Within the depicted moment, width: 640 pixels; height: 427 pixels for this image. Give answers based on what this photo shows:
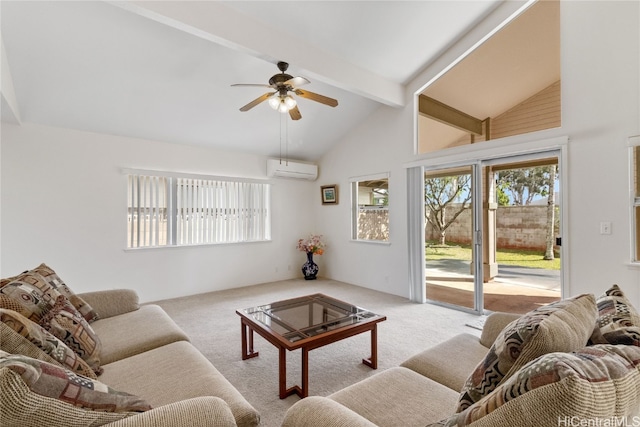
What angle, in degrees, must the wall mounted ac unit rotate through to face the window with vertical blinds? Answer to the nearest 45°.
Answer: approximately 90° to its right

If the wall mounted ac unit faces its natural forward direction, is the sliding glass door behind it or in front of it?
in front

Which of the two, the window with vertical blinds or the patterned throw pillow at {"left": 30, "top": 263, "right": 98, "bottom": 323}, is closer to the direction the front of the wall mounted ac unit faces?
the patterned throw pillow

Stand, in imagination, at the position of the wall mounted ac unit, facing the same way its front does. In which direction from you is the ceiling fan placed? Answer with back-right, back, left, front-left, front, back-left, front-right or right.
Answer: front-right

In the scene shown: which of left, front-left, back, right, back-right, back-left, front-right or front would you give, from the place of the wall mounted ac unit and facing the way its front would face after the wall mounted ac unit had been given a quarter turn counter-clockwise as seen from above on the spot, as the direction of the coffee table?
back-right

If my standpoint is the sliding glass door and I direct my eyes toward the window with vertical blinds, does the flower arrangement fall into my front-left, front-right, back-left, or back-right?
front-right

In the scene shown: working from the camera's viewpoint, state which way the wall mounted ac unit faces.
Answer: facing the viewer and to the right of the viewer

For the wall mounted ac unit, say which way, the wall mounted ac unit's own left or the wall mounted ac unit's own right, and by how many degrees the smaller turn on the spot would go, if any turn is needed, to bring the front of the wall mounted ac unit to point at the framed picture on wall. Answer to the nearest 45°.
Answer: approximately 45° to the wall mounted ac unit's own left

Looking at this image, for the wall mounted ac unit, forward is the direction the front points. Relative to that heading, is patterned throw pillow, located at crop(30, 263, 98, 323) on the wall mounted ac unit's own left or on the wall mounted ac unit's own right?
on the wall mounted ac unit's own right

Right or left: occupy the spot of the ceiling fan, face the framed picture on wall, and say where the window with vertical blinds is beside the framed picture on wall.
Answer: left
